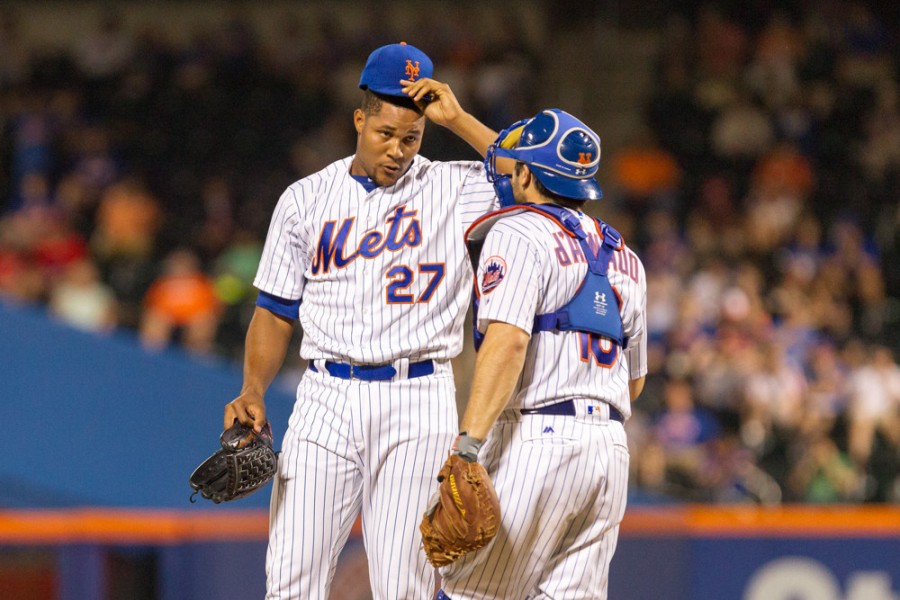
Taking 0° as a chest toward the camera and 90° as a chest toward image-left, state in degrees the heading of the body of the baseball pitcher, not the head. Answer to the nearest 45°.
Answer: approximately 0°
